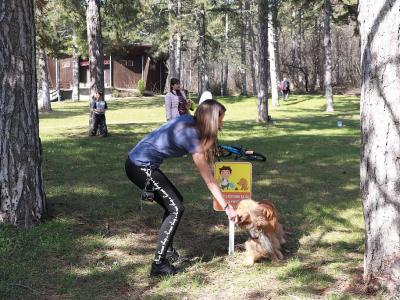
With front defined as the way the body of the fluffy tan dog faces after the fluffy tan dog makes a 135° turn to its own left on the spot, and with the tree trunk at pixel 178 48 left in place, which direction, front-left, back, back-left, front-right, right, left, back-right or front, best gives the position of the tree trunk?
left

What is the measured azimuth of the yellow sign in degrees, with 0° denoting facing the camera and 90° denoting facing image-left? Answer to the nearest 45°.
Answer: approximately 0°

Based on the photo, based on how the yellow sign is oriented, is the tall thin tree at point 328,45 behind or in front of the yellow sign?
behind

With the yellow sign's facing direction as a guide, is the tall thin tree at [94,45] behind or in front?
behind

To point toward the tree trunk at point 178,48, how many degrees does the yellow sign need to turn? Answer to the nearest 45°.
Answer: approximately 180°

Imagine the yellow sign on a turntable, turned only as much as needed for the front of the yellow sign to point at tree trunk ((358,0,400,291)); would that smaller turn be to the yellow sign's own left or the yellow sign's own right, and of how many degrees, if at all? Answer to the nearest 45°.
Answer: approximately 45° to the yellow sign's own left

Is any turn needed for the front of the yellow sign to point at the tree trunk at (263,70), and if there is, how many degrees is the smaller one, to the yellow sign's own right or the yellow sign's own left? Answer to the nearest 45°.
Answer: approximately 180°

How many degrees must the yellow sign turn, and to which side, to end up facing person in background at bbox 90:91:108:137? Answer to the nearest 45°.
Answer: approximately 180°

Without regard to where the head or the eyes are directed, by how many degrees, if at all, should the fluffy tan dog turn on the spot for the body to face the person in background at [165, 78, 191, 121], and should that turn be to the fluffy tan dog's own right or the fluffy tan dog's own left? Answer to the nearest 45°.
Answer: approximately 135° to the fluffy tan dog's own right

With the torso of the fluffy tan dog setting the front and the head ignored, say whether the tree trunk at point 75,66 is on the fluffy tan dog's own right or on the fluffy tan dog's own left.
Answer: on the fluffy tan dog's own right
